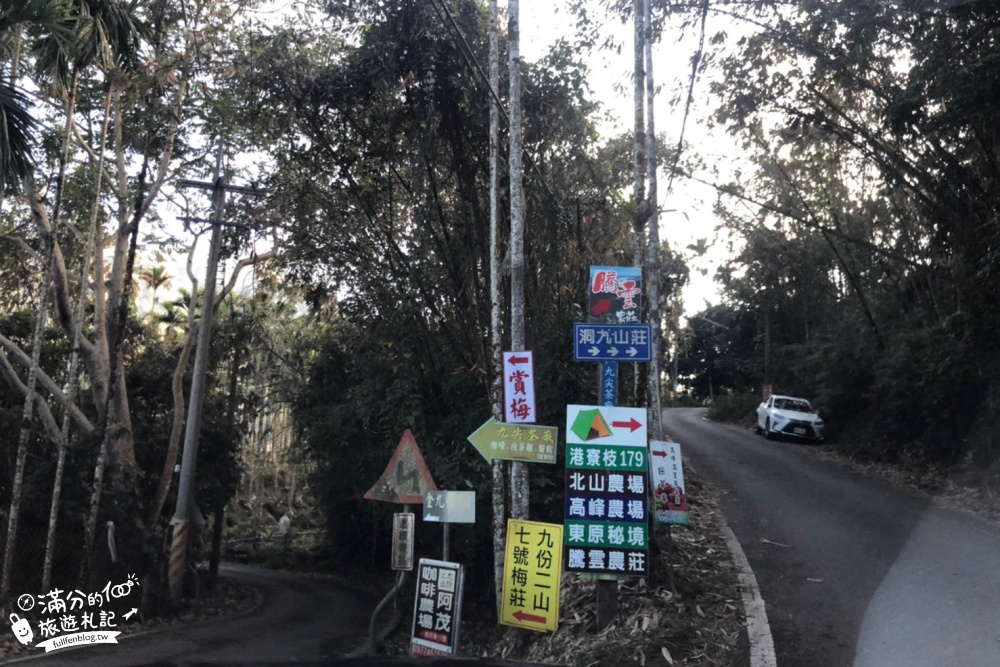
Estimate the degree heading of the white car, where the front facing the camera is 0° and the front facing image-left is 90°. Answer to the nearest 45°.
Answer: approximately 315°

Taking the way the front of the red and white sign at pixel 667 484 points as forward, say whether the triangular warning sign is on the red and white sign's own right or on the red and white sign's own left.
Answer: on the red and white sign's own right

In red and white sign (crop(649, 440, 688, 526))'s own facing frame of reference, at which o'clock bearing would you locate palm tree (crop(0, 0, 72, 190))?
The palm tree is roughly at 2 o'clock from the red and white sign.

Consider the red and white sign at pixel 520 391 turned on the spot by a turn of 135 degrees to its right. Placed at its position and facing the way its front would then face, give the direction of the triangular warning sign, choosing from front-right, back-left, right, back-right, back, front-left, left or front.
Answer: front-left

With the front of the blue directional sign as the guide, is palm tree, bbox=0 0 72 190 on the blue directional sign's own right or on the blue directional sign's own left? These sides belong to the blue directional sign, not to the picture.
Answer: on the blue directional sign's own right

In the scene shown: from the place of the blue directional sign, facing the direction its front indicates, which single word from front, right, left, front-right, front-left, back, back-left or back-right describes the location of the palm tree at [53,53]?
right
